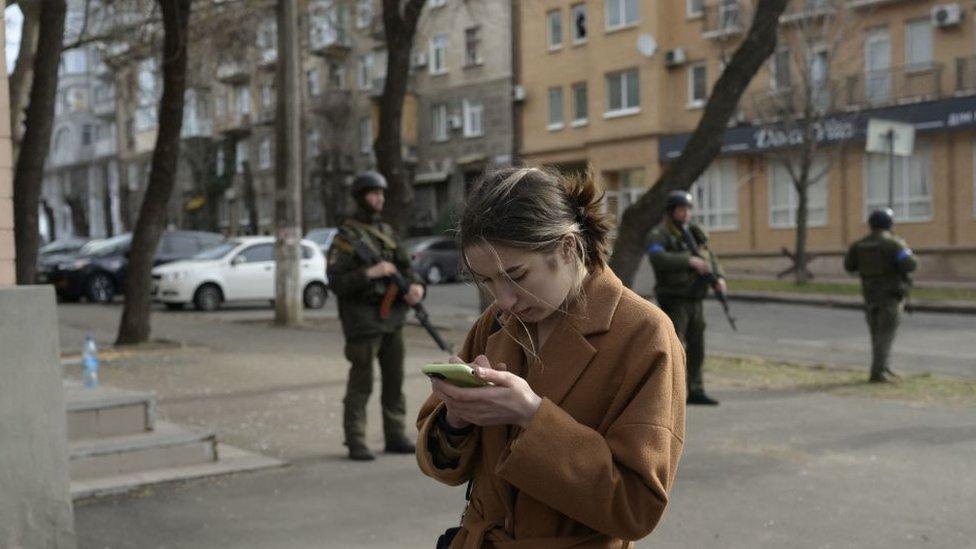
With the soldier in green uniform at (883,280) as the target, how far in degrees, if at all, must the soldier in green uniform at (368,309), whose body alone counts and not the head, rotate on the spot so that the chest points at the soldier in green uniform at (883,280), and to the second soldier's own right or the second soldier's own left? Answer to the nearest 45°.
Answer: approximately 90° to the second soldier's own left

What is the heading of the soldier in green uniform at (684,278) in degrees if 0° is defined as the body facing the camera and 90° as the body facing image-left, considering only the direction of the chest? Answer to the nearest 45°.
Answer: approximately 315°

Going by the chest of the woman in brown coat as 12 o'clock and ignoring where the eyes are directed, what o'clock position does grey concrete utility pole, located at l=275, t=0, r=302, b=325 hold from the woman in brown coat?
The grey concrete utility pole is roughly at 4 o'clock from the woman in brown coat.

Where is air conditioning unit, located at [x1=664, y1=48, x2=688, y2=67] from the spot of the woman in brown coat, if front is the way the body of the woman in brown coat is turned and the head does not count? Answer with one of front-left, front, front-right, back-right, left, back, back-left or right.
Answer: back-right

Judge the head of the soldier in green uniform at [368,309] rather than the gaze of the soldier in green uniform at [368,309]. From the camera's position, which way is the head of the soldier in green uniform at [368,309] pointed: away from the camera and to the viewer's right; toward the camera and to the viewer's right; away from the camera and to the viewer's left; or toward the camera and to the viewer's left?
toward the camera and to the viewer's right

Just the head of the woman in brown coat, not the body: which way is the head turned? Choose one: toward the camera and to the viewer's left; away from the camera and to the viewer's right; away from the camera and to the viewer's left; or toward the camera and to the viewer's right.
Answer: toward the camera and to the viewer's left

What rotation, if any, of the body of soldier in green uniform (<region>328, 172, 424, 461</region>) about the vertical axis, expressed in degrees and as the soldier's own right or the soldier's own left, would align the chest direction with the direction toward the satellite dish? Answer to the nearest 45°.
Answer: approximately 135° to the soldier's own left

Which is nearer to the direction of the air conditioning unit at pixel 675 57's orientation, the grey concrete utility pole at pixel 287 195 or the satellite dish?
the grey concrete utility pole

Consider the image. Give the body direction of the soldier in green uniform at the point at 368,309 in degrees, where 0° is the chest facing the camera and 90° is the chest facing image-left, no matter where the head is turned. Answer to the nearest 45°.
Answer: approximately 315°

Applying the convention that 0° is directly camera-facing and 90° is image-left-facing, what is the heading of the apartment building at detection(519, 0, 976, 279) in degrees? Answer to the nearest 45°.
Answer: approximately 45°

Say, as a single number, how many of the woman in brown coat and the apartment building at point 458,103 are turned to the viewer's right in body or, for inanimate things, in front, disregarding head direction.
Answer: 0

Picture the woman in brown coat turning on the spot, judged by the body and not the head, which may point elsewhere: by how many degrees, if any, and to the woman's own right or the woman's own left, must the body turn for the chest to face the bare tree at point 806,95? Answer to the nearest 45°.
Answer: approximately 135° to the woman's own right

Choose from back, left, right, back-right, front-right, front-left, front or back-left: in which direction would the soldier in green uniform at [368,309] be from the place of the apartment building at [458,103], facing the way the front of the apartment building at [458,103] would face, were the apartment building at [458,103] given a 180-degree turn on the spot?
back-right
